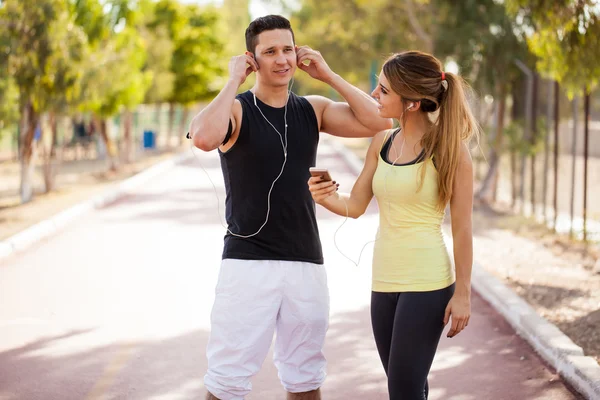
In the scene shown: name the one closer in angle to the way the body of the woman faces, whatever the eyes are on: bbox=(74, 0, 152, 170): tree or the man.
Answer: the man

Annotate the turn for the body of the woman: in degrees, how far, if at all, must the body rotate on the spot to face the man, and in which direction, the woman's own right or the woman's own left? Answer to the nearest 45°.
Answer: approximately 45° to the woman's own right

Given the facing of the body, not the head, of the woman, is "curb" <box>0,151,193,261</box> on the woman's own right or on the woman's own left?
on the woman's own right

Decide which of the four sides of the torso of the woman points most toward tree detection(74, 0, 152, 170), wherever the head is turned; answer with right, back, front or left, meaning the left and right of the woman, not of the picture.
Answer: right

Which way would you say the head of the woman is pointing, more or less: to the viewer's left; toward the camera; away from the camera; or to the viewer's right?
to the viewer's left

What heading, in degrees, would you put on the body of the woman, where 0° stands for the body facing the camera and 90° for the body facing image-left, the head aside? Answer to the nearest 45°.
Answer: approximately 45°

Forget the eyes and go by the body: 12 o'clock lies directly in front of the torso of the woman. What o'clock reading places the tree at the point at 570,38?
The tree is roughly at 5 o'clock from the woman.

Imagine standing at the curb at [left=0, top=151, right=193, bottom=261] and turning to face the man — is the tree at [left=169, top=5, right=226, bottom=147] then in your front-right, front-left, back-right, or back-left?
back-left

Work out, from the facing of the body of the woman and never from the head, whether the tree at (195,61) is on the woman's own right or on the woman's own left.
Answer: on the woman's own right

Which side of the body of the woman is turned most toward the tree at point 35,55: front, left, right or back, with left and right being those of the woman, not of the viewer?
right

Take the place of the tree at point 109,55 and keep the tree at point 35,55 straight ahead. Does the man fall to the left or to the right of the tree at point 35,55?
left
